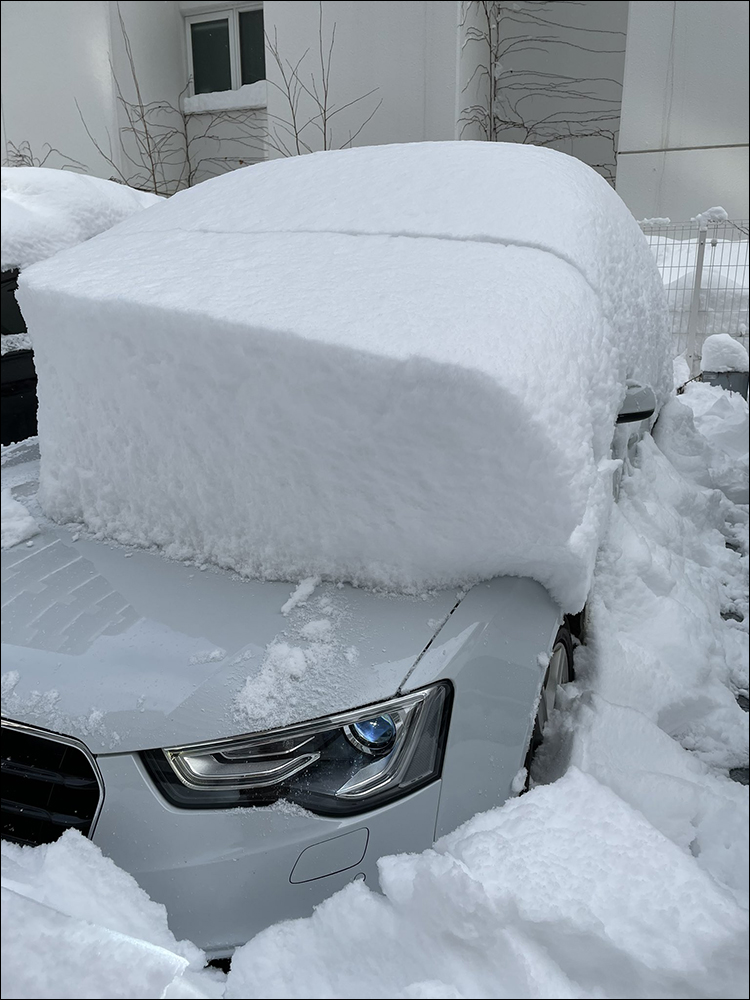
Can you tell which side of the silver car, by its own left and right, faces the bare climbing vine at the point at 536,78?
back

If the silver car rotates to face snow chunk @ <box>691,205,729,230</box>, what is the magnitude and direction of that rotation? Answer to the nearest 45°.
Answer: approximately 180°

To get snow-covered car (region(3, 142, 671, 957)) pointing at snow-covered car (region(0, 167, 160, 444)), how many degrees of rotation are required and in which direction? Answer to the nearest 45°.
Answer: approximately 90° to its right

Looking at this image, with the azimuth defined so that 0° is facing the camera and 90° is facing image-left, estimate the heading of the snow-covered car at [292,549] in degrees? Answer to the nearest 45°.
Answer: approximately 45°

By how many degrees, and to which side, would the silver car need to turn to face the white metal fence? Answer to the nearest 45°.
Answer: approximately 180°

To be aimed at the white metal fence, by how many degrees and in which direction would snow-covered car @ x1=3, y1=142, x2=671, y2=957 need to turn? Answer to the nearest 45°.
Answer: approximately 180°

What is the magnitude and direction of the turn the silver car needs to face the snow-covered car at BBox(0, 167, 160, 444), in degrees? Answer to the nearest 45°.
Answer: approximately 90° to its right
